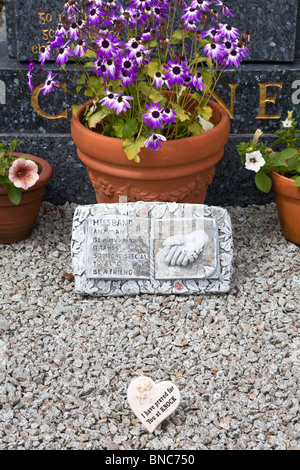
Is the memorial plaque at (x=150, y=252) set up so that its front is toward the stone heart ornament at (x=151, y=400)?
yes

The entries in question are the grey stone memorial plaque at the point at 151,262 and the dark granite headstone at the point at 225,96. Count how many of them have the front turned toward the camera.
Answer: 2

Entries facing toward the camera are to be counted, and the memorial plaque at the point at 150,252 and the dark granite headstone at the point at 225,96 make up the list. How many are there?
2

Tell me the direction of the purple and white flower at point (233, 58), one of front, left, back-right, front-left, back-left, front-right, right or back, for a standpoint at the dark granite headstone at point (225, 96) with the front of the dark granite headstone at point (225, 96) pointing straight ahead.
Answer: front

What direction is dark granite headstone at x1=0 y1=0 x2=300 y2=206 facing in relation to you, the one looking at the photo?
facing the viewer

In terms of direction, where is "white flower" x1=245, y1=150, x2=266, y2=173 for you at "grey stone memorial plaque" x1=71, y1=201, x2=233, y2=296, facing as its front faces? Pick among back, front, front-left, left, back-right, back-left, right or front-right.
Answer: back-left

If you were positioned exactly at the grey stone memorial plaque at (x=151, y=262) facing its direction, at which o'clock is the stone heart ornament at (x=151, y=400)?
The stone heart ornament is roughly at 12 o'clock from the grey stone memorial plaque.

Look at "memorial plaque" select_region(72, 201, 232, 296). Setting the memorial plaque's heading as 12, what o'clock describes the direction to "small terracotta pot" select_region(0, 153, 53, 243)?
The small terracotta pot is roughly at 4 o'clock from the memorial plaque.

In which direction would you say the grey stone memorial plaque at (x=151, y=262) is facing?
toward the camera

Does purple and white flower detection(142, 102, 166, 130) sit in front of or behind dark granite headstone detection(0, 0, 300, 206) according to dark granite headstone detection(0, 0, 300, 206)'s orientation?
in front
